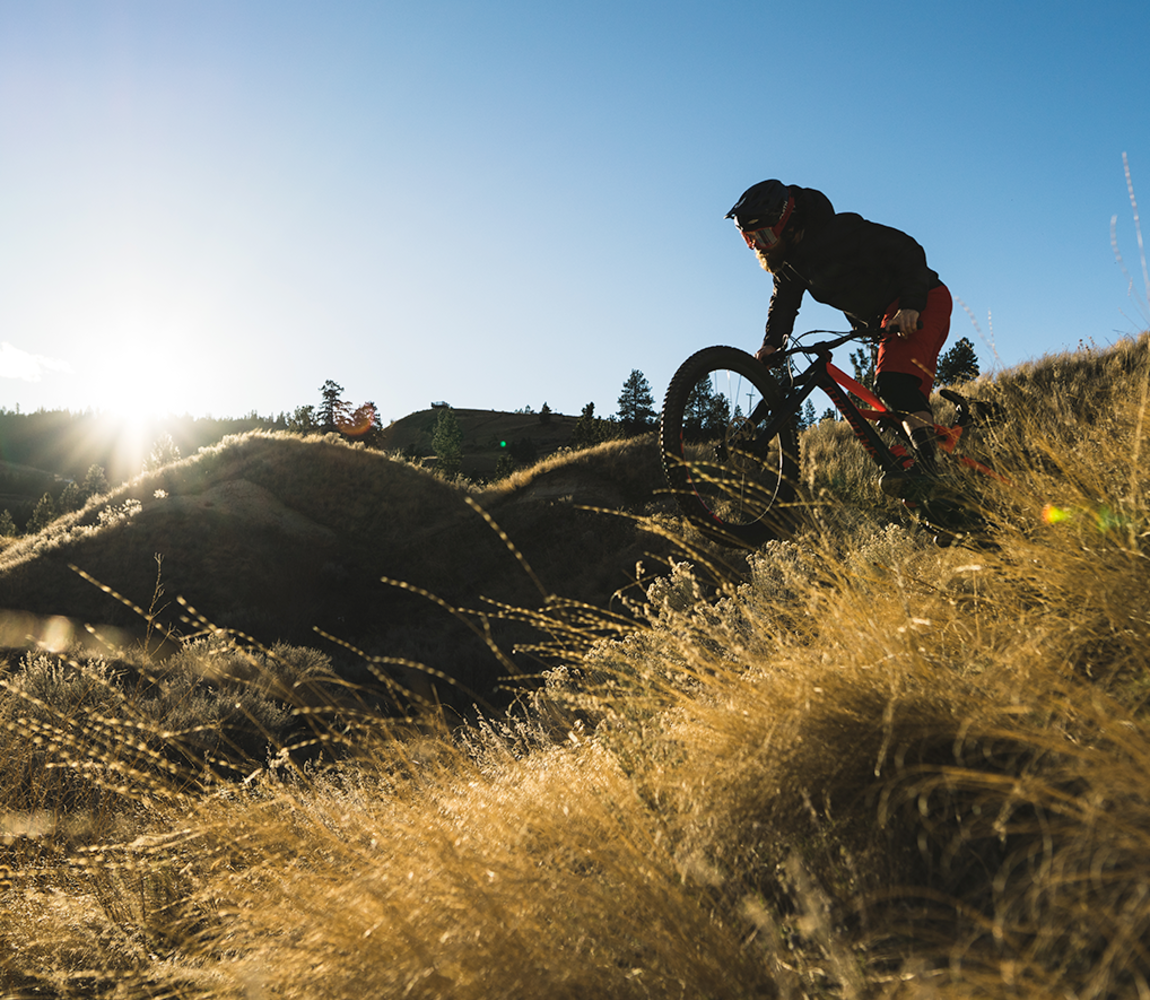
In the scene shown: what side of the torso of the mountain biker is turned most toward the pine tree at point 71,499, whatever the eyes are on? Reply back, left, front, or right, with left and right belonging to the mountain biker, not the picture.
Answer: right

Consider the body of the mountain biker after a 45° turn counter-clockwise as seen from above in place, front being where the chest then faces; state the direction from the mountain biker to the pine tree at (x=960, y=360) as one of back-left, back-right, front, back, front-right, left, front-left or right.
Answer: back

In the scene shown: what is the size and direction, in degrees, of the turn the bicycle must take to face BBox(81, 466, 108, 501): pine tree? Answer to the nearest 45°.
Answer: approximately 90° to its right

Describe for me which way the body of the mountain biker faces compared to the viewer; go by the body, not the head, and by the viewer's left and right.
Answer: facing the viewer and to the left of the viewer

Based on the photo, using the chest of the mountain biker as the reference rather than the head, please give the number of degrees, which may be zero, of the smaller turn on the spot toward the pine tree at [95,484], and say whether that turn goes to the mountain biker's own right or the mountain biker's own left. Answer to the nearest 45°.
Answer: approximately 90° to the mountain biker's own right

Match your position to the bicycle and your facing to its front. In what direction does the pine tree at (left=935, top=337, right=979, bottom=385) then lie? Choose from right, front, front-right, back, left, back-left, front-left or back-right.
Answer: back-right
